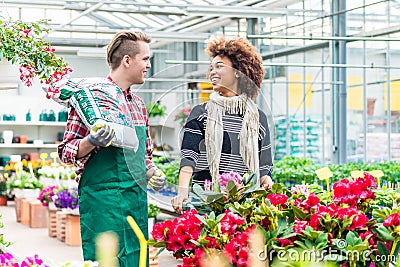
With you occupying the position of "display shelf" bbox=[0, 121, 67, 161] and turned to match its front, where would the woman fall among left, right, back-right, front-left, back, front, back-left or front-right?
front

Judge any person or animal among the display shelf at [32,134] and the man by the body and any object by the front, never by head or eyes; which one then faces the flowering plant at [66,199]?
the display shelf

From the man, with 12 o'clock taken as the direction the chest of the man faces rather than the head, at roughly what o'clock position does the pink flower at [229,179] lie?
The pink flower is roughly at 12 o'clock from the man.

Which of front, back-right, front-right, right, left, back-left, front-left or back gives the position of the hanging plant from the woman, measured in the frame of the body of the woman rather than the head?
right

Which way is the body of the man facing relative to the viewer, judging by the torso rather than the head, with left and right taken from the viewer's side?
facing the viewer and to the right of the viewer

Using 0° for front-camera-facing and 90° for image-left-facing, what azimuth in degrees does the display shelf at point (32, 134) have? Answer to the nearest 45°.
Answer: approximately 0°

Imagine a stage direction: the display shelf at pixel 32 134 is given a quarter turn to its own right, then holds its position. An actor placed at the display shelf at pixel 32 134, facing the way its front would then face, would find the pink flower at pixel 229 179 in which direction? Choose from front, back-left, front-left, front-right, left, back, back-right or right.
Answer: left

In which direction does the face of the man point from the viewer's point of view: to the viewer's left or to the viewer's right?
to the viewer's right

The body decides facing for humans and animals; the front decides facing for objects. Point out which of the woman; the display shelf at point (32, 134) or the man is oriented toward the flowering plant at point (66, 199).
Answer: the display shelf
